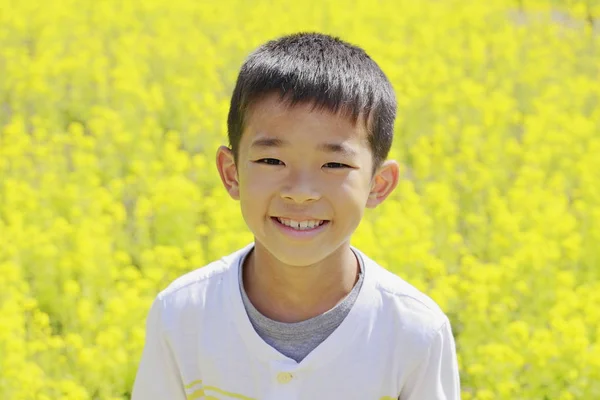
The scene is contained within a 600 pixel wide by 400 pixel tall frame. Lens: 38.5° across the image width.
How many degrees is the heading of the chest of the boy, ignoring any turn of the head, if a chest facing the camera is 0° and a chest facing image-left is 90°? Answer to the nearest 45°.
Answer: approximately 0°
